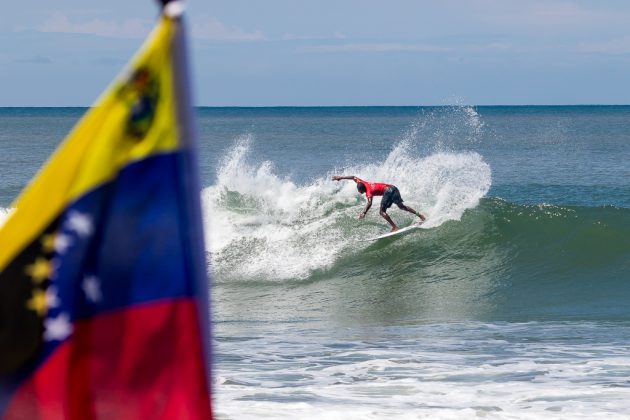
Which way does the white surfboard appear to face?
to the viewer's left

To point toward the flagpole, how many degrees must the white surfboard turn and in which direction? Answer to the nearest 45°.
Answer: approximately 90° to its left

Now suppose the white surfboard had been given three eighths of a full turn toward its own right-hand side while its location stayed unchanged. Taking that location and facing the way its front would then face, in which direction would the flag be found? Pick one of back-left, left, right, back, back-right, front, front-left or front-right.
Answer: back-right
